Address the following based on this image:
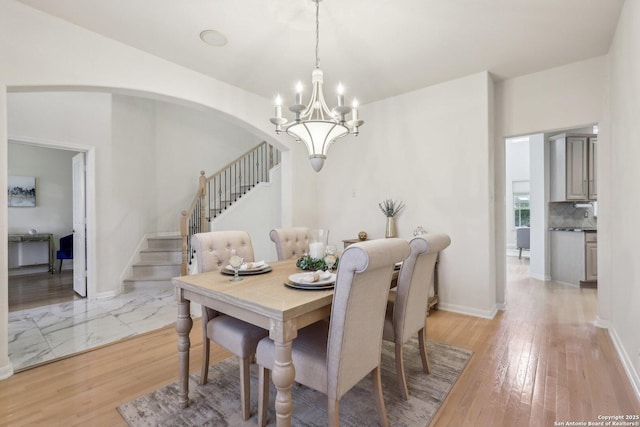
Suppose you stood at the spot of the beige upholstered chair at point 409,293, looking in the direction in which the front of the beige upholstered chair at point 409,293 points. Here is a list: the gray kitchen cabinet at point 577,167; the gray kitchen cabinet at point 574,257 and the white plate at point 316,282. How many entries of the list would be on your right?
2

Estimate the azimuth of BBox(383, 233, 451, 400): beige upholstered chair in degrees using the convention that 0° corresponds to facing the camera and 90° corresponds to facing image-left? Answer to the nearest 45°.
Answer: approximately 135°

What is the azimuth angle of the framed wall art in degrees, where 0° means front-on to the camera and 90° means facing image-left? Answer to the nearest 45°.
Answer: approximately 0°

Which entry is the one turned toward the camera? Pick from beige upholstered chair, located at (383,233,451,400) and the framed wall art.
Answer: the framed wall art

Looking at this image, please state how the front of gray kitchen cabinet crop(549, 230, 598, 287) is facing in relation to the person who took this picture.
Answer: facing the viewer and to the right of the viewer

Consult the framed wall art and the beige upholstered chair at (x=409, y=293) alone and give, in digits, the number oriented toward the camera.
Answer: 1

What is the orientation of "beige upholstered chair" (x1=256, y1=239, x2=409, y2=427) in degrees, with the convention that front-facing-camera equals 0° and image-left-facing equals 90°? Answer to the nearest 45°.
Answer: approximately 135°

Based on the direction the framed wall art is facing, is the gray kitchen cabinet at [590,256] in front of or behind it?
in front

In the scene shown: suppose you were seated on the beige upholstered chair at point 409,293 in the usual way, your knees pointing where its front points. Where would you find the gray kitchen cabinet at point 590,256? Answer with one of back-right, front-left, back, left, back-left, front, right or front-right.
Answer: right

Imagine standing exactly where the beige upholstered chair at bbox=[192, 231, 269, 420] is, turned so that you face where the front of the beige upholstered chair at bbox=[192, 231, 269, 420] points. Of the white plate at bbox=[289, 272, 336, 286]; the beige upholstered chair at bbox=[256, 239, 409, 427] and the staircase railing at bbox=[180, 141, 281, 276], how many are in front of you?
2

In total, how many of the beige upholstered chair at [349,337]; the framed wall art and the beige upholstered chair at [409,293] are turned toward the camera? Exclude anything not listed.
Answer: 1

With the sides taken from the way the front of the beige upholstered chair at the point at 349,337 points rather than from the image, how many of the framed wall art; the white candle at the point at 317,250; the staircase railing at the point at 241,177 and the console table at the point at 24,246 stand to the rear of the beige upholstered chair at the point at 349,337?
0

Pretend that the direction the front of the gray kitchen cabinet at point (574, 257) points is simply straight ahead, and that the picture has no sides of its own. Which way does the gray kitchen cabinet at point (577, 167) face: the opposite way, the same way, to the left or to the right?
the same way

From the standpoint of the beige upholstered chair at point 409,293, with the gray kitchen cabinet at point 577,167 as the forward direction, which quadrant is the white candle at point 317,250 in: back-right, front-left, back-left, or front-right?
back-left

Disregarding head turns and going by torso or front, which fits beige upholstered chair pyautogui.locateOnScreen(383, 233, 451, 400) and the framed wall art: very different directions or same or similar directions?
very different directions

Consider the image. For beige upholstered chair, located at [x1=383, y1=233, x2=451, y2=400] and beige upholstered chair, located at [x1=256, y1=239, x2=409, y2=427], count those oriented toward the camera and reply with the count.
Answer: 0

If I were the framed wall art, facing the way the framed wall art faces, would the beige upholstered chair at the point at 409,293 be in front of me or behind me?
in front
